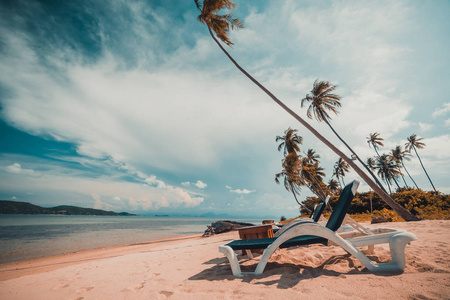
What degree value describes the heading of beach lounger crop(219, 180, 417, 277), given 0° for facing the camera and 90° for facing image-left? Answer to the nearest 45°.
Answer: approximately 90°

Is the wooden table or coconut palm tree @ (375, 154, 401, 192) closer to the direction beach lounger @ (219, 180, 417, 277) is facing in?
the wooden table

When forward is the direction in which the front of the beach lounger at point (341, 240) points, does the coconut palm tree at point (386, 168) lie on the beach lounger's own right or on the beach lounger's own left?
on the beach lounger's own right

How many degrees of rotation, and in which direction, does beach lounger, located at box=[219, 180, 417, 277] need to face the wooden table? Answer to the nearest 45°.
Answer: approximately 45° to its right
